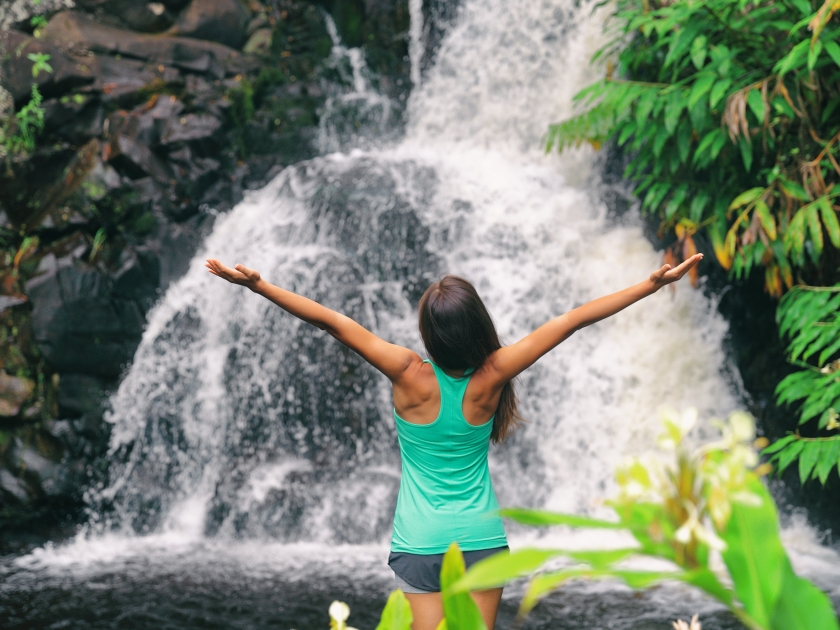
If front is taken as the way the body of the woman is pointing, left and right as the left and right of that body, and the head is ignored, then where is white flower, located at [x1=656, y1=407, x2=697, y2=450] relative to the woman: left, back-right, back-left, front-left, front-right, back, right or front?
back

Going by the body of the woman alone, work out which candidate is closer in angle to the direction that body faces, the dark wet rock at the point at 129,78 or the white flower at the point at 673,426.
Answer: the dark wet rock

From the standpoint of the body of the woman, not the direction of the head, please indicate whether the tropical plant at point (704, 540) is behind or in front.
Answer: behind

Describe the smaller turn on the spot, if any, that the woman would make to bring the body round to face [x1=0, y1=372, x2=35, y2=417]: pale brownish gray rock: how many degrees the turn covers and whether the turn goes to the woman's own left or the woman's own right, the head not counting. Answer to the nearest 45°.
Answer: approximately 45° to the woman's own left

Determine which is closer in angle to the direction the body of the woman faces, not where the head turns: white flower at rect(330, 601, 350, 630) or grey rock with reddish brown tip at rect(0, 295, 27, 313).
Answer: the grey rock with reddish brown tip

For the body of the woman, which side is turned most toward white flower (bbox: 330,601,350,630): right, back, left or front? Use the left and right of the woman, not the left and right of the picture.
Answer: back

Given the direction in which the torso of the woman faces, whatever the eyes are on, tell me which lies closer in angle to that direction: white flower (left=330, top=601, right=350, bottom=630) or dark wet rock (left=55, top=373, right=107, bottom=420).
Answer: the dark wet rock

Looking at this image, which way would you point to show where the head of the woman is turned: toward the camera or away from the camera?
away from the camera

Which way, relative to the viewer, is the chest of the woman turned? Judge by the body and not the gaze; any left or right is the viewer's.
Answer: facing away from the viewer
